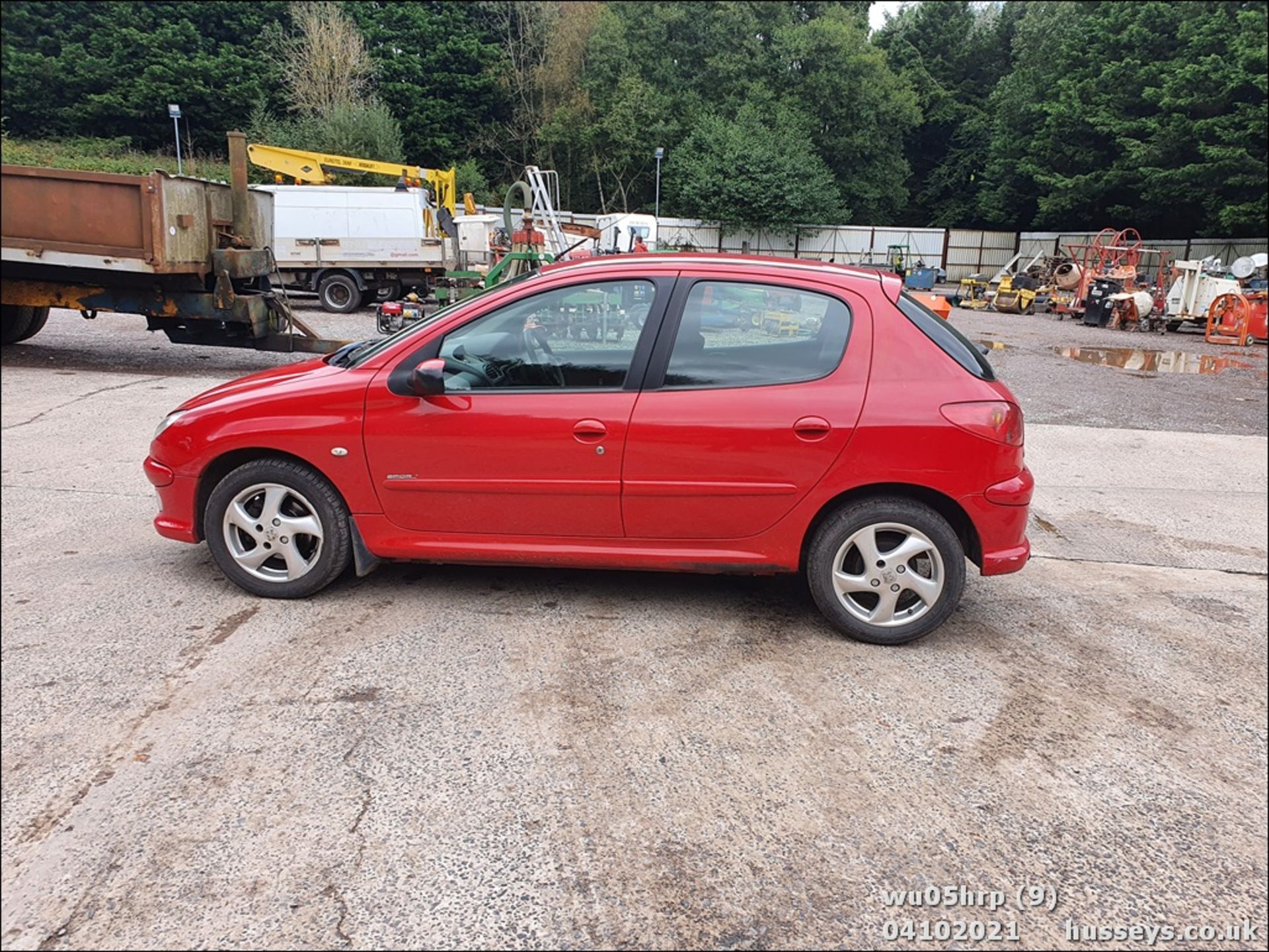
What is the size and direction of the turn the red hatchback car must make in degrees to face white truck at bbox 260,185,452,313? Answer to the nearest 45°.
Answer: approximately 90° to its right

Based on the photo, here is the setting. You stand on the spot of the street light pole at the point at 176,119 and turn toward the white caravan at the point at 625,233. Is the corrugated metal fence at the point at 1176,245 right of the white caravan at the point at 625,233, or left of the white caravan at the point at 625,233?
right

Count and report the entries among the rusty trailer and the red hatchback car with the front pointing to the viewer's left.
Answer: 1

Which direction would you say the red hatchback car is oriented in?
to the viewer's left

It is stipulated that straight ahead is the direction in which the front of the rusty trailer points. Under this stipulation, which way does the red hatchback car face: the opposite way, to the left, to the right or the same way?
the opposite way

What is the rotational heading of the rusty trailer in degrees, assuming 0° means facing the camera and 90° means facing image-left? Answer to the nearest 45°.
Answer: approximately 315°

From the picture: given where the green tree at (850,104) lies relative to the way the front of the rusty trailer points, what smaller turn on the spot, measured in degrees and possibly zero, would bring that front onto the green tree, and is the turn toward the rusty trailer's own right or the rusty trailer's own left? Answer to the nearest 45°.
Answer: approximately 90° to the rusty trailer's own left

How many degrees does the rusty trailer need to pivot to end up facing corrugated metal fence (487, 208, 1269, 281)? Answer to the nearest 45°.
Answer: approximately 90° to its left

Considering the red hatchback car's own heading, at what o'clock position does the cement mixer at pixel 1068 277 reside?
The cement mixer is roughly at 4 o'clock from the red hatchback car.

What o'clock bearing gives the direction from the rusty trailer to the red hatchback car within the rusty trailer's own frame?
The red hatchback car is roughly at 1 o'clock from the rusty trailer.

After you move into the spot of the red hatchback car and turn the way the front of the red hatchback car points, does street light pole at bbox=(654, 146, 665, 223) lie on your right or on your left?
on your right

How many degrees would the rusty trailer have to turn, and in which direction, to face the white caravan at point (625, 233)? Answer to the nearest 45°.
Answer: approximately 90° to its left
